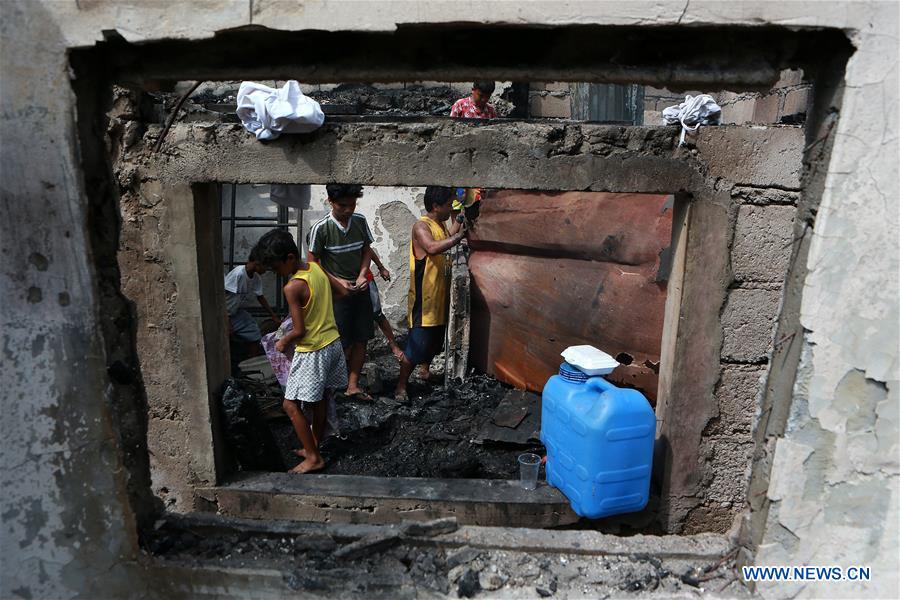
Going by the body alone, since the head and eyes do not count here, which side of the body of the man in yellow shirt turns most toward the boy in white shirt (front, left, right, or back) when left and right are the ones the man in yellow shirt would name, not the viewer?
back

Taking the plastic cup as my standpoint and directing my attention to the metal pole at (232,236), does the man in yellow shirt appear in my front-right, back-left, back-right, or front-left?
front-right

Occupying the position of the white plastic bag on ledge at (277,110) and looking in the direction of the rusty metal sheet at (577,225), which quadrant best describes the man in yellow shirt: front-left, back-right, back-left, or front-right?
front-left

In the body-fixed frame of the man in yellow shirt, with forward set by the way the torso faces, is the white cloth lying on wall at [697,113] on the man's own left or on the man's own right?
on the man's own right

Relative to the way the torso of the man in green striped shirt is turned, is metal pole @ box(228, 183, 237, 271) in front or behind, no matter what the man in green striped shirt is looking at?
behind

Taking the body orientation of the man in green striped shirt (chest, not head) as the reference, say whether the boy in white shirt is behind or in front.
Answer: behind

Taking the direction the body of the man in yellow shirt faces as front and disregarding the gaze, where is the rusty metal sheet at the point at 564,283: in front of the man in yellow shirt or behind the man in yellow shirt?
in front

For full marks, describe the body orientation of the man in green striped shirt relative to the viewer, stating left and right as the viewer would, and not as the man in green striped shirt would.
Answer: facing the viewer and to the right of the viewer

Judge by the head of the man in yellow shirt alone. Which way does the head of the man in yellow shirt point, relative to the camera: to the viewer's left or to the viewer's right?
to the viewer's right

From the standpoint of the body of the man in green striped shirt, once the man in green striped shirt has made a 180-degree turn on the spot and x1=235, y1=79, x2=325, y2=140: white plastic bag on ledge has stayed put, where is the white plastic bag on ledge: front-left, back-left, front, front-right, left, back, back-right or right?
back-left

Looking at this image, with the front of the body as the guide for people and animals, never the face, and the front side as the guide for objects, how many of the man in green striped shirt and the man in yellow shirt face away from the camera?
0

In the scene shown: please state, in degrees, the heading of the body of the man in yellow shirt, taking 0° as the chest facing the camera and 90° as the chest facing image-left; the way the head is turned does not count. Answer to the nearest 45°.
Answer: approximately 270°

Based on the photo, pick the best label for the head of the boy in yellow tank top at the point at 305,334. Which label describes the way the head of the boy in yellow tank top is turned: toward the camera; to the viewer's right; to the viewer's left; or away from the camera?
to the viewer's left

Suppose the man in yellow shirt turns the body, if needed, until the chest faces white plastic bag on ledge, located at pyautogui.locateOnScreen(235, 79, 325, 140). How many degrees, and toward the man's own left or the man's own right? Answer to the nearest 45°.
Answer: approximately 90° to the man's own right
